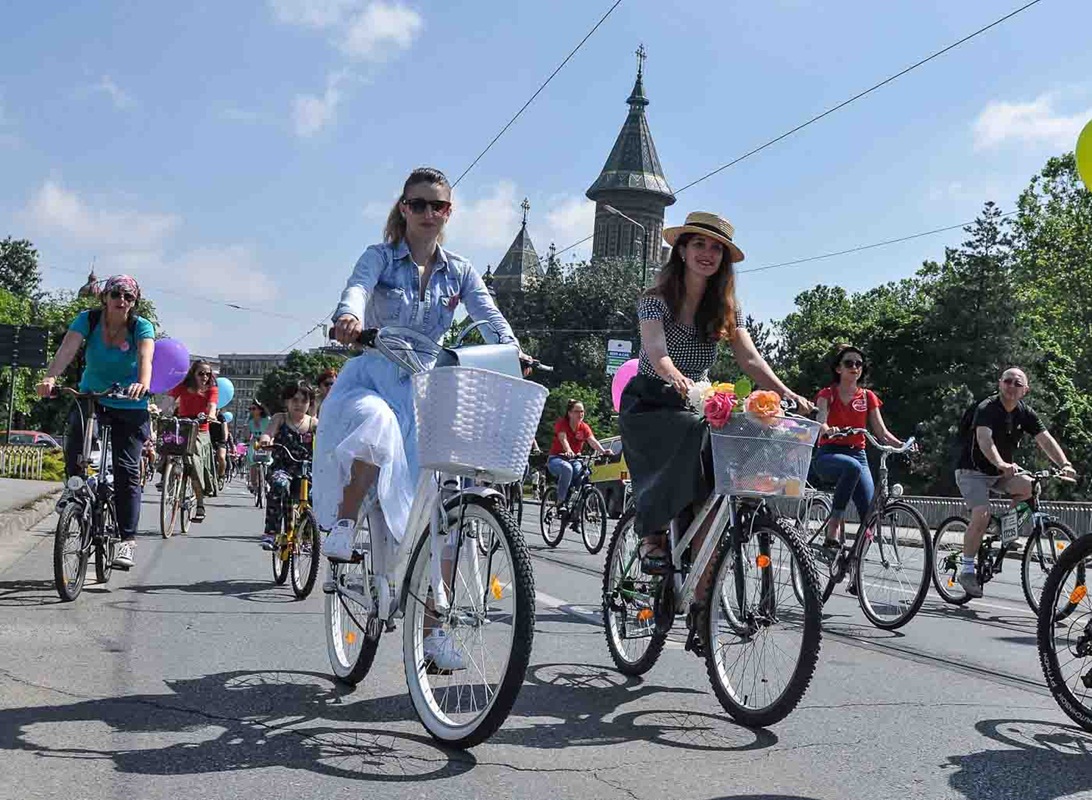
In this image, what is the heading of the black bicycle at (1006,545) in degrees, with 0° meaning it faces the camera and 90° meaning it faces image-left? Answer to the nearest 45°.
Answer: approximately 315°

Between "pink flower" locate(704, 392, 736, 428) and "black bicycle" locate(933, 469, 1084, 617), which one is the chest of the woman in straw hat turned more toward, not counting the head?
the pink flower

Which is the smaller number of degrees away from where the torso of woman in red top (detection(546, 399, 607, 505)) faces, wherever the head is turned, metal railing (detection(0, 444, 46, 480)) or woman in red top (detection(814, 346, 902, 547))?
the woman in red top

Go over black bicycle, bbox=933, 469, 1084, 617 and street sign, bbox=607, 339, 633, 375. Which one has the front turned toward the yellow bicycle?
the street sign

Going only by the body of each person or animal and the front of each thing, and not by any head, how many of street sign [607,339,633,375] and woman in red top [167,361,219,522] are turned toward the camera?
2

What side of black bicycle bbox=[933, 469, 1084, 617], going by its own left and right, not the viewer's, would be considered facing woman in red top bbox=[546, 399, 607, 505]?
back

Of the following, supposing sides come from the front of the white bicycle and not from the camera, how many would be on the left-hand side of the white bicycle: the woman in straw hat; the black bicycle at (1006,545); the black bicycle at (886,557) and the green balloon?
4

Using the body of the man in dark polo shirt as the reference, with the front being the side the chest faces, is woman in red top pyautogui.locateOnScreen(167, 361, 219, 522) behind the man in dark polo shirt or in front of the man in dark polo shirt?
behind

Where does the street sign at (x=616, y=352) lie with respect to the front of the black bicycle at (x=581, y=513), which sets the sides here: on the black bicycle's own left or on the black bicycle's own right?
on the black bicycle's own left
